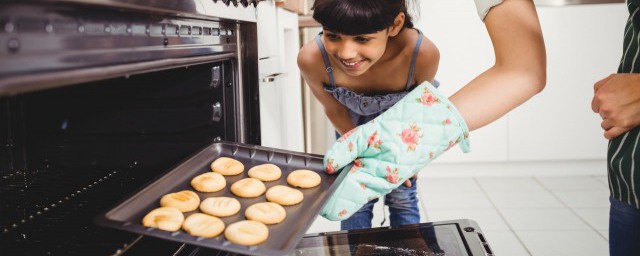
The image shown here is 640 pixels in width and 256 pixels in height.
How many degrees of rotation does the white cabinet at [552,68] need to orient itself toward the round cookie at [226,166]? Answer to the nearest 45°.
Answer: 0° — it already faces it

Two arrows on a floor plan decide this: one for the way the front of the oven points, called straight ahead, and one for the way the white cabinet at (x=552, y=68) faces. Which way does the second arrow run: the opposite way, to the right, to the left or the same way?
to the right

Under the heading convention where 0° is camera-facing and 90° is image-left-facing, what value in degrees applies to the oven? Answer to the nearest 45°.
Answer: approximately 315°

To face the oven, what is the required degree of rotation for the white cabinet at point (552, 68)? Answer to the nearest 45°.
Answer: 0° — it already faces it

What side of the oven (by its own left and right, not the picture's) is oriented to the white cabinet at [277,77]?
left

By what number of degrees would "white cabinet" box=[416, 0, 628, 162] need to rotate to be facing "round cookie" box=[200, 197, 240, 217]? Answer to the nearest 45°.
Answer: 0° — it already faces it

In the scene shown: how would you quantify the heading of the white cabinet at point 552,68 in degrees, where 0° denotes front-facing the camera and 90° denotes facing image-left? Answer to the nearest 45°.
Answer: approximately 0°
